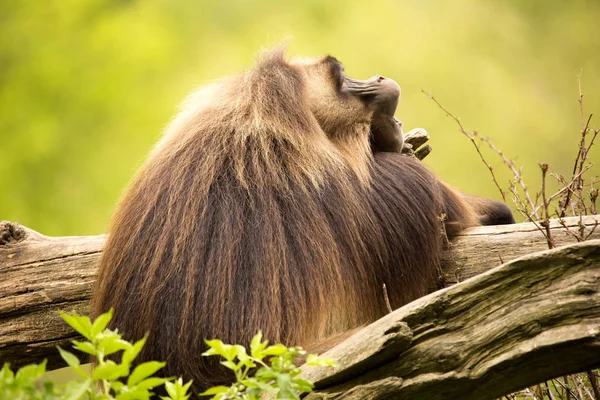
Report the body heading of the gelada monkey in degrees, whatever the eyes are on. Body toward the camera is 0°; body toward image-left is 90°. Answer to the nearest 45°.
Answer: approximately 225°

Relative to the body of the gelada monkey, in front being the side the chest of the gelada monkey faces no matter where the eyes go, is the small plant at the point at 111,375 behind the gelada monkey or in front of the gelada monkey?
behind

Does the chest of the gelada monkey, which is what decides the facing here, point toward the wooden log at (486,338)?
no

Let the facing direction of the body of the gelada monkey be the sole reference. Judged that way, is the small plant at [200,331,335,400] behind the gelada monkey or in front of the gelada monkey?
behind
